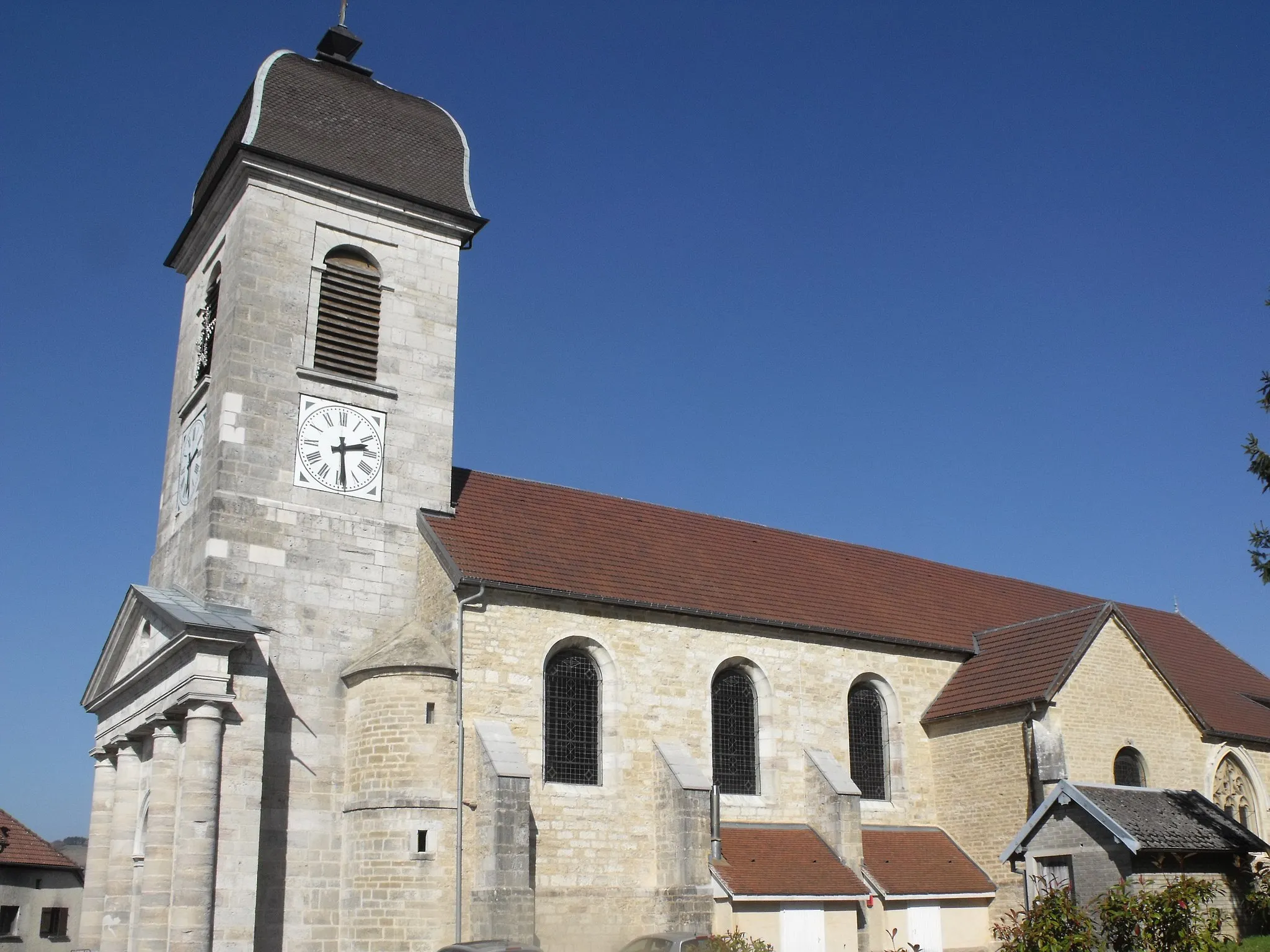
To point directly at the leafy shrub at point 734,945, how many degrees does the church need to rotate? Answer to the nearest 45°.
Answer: approximately 90° to its left

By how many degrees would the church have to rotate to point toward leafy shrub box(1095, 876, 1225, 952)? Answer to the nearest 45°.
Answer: approximately 90° to its left

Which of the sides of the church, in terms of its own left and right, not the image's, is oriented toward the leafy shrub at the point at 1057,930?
left

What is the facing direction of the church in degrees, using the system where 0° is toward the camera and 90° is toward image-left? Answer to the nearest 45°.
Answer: approximately 45°
